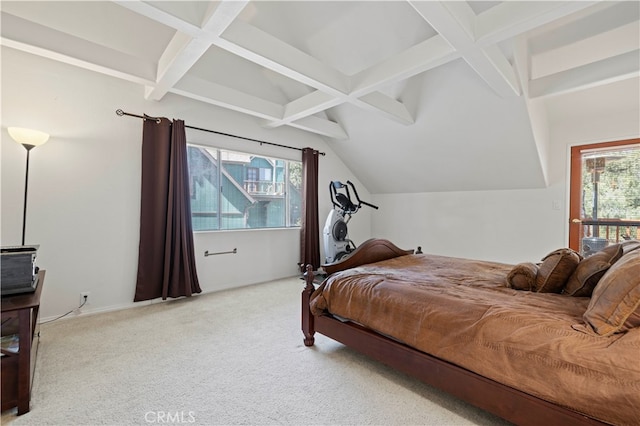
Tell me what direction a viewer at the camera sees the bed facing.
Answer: facing away from the viewer and to the left of the viewer

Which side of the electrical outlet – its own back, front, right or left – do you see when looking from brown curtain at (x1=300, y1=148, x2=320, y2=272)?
left

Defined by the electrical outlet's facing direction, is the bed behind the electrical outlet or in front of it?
in front

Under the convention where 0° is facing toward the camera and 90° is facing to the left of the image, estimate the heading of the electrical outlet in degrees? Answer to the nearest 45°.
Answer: approximately 0°

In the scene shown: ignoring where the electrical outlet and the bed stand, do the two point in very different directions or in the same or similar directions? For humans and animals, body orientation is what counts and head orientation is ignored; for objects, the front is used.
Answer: very different directions

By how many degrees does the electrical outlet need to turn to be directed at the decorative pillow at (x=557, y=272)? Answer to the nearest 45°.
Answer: approximately 45° to its left

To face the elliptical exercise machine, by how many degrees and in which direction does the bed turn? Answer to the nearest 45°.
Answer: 0° — it already faces it

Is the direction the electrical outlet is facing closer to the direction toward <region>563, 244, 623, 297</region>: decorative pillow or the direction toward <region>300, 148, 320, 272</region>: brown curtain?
the decorative pillow

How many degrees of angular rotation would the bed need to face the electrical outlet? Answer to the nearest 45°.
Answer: approximately 45° to its left

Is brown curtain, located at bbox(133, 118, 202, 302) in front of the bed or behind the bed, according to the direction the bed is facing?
in front

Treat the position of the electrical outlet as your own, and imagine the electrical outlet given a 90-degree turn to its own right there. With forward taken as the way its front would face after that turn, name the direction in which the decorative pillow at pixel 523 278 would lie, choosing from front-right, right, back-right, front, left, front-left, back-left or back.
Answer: back-left

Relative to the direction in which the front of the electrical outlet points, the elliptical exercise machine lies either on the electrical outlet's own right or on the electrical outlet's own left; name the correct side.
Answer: on the electrical outlet's own left
